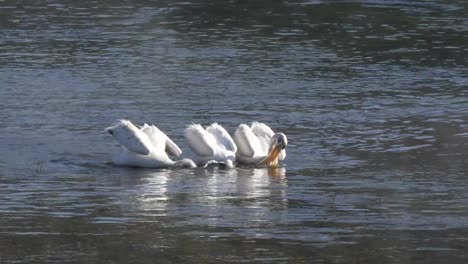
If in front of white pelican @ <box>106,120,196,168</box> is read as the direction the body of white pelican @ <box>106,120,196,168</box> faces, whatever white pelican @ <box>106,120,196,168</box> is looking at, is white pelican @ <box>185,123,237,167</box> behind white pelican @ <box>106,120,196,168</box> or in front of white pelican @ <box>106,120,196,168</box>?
in front

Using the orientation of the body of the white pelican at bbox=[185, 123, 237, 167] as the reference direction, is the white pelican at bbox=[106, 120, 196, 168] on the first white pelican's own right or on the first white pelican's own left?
on the first white pelican's own right

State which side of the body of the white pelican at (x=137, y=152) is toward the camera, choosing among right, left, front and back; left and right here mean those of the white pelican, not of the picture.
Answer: right

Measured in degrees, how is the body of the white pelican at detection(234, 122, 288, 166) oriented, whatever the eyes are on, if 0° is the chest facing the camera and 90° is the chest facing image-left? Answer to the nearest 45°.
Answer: approximately 315°
